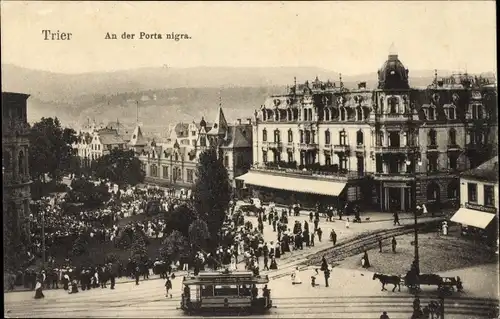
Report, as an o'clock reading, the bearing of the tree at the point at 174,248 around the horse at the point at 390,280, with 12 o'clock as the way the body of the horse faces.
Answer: The tree is roughly at 12 o'clock from the horse.

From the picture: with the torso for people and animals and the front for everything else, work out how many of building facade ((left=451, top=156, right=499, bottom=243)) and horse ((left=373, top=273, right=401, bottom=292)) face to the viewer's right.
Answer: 0

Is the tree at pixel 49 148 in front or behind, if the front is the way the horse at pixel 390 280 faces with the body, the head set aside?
in front

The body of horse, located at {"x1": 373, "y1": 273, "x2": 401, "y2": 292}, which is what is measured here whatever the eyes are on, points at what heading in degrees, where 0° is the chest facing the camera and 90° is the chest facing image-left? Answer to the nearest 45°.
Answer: approximately 90°

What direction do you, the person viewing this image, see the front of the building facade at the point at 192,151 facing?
facing the viewer and to the left of the viewer

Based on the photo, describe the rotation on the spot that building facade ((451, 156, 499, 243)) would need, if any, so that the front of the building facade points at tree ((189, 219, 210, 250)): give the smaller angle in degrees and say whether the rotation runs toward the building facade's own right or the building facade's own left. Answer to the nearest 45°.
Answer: approximately 45° to the building facade's own right

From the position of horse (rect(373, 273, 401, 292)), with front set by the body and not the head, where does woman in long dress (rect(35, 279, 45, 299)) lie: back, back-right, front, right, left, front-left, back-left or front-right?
front

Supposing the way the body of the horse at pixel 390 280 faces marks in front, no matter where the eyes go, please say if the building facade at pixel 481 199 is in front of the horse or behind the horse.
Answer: behind

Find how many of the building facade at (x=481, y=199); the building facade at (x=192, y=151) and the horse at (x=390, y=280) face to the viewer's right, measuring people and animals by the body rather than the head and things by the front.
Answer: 0
